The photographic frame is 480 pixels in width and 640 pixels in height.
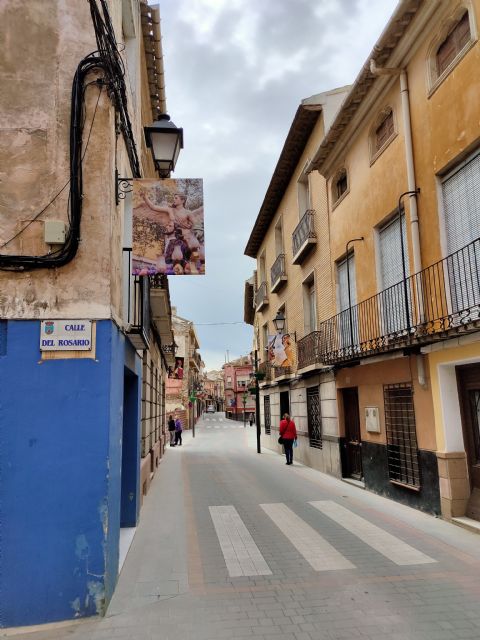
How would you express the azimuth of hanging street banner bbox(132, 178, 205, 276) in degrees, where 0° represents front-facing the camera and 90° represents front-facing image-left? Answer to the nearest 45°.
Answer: approximately 0°

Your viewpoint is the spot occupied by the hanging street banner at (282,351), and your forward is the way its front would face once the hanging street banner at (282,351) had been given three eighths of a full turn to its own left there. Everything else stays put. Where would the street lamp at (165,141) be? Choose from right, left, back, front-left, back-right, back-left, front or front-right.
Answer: back-right

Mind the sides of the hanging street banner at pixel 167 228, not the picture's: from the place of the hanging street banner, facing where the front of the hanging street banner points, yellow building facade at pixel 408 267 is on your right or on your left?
on your left

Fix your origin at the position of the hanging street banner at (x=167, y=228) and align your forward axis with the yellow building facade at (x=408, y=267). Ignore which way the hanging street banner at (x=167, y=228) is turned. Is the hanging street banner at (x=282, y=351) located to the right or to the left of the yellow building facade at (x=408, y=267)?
left

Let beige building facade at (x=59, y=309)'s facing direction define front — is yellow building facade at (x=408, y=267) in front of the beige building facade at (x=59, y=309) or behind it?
in front

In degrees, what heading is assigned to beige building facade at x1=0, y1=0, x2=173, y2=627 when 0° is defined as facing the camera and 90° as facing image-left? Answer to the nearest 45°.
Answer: approximately 270°

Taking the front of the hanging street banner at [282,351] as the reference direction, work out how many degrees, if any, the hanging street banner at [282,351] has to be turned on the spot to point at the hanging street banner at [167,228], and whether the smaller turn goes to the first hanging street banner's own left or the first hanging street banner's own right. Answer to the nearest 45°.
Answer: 0° — it already faces it
